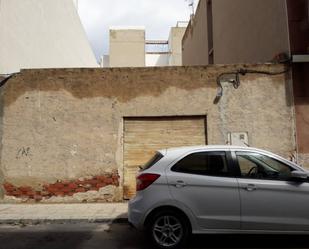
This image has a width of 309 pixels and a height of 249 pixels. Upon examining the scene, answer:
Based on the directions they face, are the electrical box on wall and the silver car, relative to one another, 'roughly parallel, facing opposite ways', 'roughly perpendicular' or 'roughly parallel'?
roughly perpendicular

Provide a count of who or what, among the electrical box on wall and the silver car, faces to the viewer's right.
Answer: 1

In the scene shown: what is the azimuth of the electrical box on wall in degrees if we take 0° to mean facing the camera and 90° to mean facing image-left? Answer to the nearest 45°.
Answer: approximately 0°

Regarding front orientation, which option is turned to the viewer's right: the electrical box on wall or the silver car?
the silver car

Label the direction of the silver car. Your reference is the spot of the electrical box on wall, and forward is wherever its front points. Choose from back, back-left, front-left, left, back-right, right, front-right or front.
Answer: front

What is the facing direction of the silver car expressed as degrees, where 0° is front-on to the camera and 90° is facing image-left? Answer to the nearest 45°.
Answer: approximately 270°

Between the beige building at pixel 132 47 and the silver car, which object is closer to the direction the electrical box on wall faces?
the silver car

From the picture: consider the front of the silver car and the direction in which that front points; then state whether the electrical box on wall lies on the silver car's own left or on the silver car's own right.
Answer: on the silver car's own left
